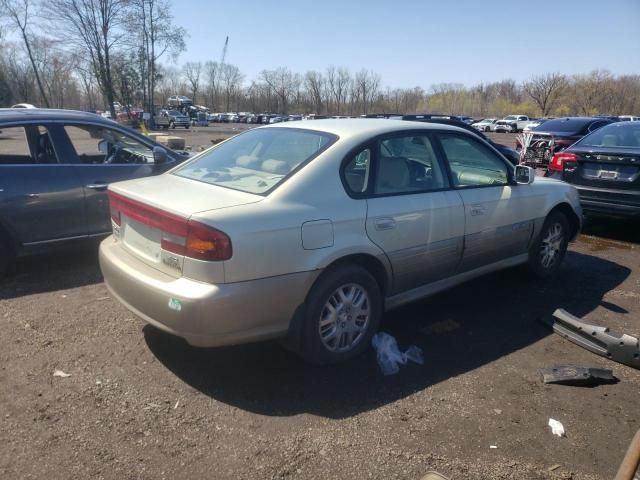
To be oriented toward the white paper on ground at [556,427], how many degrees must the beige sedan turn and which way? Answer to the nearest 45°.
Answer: approximately 90° to its right

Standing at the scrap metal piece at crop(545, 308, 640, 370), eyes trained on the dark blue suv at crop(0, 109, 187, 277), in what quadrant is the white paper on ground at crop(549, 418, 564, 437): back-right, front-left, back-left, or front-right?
front-left

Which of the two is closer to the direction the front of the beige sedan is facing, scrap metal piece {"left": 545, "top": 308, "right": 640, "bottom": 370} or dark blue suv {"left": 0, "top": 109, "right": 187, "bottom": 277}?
the scrap metal piece

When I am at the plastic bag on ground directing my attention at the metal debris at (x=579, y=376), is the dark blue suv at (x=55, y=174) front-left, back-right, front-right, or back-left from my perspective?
back-left

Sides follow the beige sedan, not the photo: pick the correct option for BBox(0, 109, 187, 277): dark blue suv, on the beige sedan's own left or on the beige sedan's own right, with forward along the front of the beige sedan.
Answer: on the beige sedan's own left

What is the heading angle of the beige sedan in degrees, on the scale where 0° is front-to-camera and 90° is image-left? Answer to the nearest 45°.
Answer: approximately 225°

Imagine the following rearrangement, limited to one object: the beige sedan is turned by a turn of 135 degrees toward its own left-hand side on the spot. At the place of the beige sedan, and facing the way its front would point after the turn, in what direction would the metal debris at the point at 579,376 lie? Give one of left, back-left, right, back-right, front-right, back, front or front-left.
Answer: back

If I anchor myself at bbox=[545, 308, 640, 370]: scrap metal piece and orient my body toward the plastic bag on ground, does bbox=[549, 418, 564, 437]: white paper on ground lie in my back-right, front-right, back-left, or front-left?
front-left
